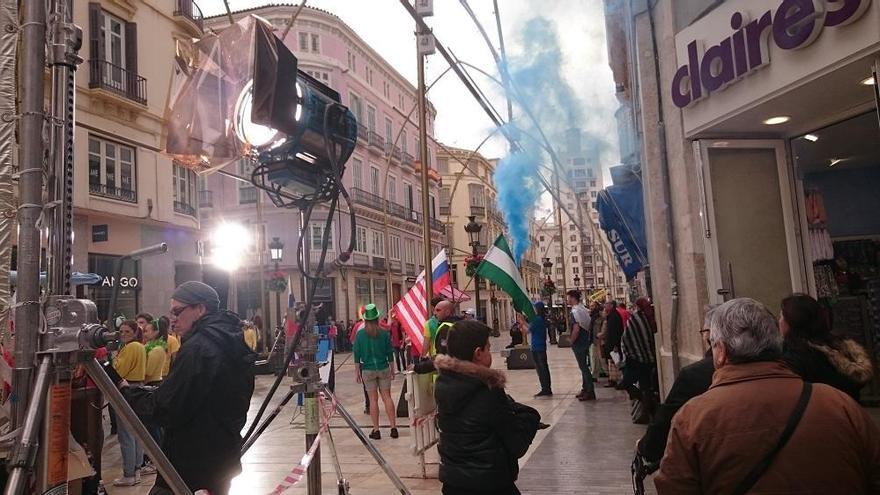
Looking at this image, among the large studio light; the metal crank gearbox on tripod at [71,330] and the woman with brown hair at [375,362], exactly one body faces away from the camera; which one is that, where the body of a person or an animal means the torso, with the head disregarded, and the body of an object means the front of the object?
the woman with brown hair

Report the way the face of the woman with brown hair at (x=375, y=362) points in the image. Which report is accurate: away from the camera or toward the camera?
away from the camera

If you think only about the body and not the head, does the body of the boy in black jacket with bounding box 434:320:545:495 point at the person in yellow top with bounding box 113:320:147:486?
no

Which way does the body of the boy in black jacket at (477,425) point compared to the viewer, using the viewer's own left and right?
facing away from the viewer and to the right of the viewer

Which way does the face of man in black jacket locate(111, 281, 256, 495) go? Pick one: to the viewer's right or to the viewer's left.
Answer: to the viewer's left

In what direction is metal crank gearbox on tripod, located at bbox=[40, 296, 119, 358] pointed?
to the viewer's right

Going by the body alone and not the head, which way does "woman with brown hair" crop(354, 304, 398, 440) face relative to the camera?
away from the camera

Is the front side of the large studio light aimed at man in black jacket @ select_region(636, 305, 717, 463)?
no
